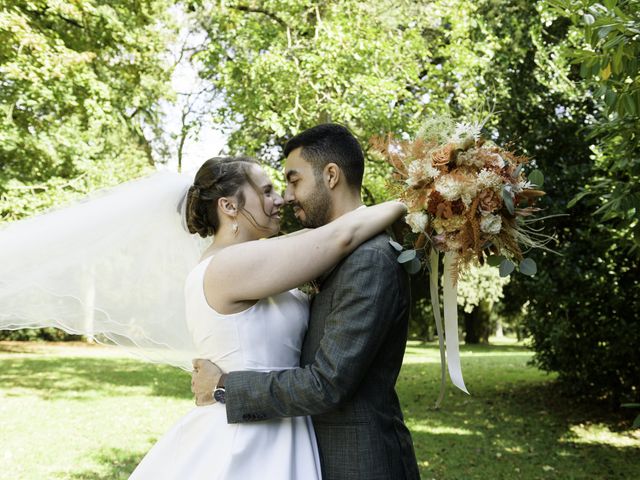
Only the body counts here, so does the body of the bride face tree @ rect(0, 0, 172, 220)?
no

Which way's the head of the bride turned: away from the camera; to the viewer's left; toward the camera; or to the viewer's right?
to the viewer's right

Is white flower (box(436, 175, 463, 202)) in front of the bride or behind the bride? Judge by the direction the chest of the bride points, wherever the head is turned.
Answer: in front

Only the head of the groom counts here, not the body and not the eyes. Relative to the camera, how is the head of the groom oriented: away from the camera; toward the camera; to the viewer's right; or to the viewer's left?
to the viewer's left

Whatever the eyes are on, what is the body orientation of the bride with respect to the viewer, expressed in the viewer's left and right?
facing to the right of the viewer

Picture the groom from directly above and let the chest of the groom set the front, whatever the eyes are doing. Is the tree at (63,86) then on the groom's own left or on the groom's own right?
on the groom's own right

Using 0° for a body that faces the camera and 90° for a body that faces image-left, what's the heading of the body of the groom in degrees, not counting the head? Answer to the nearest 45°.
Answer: approximately 90°

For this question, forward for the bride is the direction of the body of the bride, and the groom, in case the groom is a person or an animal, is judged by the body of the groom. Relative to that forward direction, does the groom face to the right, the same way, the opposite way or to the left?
the opposite way
